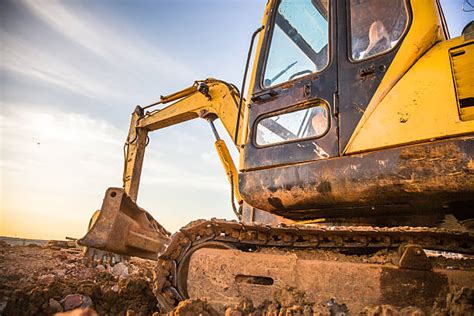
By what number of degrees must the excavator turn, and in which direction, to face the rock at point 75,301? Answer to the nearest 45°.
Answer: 0° — it already faces it

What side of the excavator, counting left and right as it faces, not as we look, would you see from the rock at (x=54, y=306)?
front

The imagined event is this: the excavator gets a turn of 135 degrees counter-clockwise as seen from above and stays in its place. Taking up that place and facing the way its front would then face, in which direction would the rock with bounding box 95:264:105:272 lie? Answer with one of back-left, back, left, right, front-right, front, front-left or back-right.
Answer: back

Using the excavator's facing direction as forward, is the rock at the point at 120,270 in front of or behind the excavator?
in front

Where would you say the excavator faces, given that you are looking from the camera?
facing to the left of the viewer
